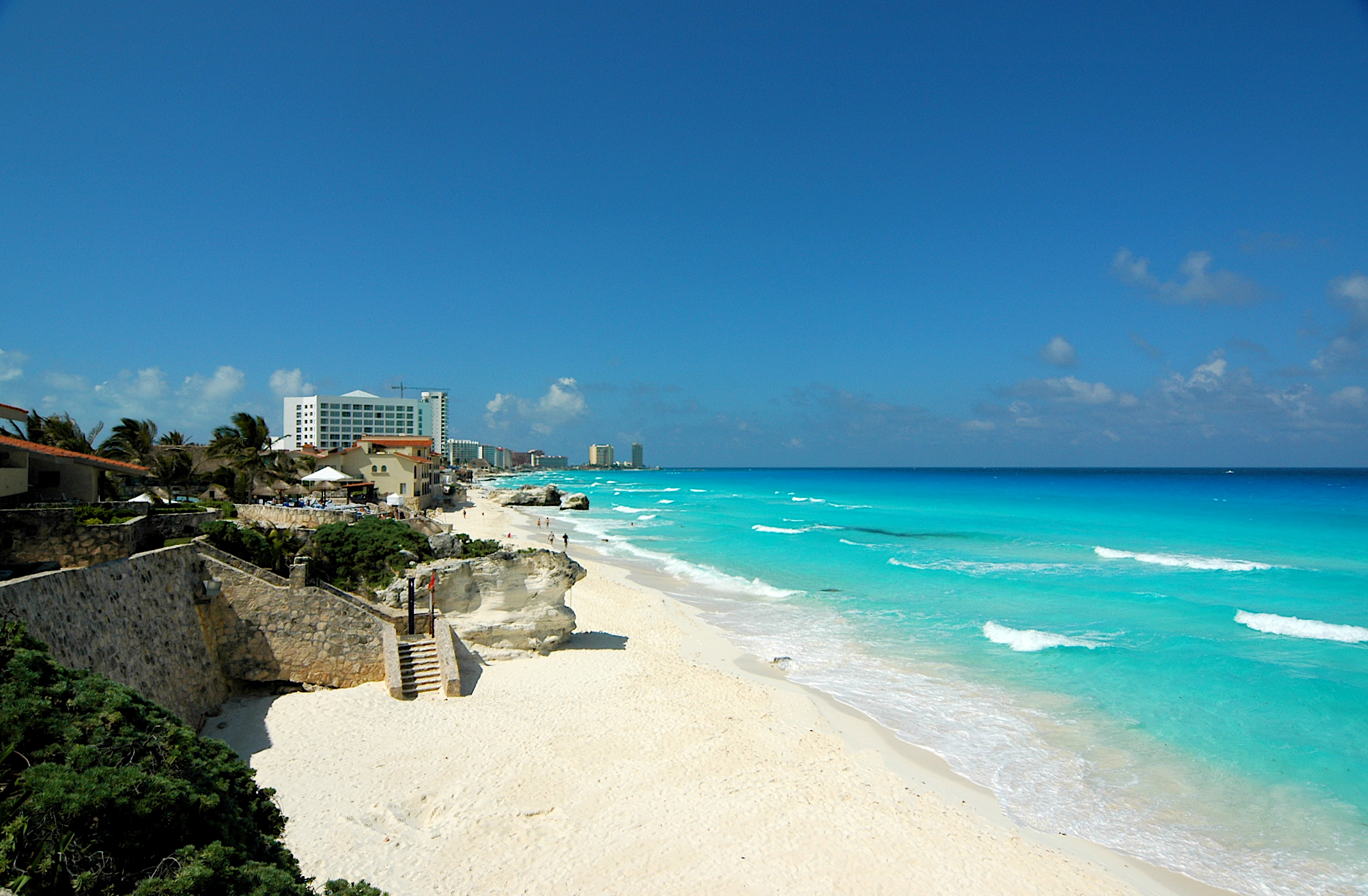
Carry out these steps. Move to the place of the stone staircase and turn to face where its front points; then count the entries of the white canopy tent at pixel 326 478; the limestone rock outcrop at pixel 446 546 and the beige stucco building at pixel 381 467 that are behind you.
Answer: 3

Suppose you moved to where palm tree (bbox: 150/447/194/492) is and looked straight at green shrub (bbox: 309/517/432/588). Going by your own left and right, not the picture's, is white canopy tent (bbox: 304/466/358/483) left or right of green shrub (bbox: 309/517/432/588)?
left

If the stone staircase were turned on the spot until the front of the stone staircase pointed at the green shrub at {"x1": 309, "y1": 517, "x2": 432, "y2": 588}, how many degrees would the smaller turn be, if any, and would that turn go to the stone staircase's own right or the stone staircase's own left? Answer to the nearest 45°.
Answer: approximately 180°

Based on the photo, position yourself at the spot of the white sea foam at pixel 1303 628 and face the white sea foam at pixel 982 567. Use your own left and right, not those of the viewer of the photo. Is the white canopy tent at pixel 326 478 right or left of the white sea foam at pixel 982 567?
left

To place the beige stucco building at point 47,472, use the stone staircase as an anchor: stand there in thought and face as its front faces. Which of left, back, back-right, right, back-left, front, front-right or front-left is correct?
back-right

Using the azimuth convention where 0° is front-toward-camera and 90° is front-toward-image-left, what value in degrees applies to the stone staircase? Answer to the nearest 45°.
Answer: approximately 0°

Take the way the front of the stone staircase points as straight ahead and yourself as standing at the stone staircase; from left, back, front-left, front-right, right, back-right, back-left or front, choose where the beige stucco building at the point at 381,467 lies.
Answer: back
